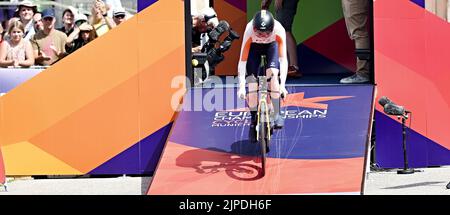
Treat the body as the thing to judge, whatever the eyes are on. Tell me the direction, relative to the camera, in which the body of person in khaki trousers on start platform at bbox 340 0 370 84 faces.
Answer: to the viewer's left

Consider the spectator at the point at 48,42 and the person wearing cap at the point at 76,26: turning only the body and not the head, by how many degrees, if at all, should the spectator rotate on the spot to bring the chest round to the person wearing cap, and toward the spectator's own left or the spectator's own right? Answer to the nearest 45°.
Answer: approximately 90° to the spectator's own left

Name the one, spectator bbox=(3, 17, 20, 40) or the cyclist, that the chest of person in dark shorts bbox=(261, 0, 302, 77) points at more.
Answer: the cyclist

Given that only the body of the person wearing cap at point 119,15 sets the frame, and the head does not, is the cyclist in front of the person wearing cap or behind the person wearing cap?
in front

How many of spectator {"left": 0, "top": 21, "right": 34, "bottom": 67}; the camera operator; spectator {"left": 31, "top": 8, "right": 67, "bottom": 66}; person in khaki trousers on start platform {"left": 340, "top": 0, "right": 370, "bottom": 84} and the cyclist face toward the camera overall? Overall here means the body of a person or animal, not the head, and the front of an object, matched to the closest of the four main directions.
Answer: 3

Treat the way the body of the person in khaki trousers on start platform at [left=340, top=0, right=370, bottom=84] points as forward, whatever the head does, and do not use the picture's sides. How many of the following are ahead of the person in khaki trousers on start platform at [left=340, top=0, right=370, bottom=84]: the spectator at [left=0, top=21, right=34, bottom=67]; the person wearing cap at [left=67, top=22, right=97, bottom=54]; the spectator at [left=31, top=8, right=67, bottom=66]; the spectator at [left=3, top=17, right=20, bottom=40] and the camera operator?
5

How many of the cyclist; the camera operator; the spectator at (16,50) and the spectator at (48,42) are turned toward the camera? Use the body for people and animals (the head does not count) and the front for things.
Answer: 3

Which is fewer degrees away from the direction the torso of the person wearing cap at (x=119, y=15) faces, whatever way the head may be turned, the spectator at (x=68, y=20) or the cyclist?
the cyclist
